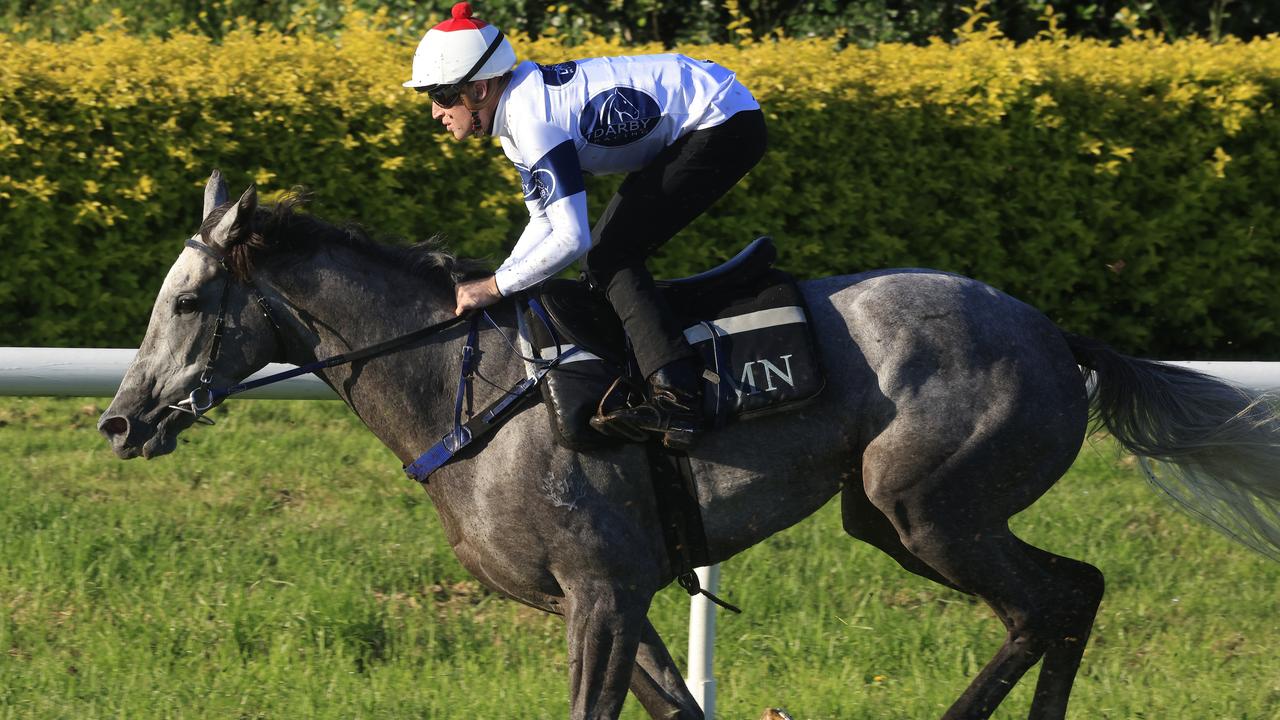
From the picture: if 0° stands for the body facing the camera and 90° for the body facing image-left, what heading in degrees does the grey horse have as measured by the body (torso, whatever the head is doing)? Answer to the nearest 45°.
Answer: approximately 90°

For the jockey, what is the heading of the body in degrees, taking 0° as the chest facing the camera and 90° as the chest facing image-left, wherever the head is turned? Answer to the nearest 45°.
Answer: approximately 90°
